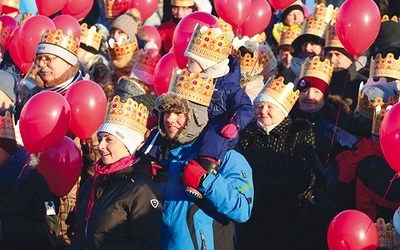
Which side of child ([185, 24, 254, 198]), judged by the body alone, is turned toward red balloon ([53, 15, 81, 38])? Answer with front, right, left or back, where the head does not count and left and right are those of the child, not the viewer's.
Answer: right

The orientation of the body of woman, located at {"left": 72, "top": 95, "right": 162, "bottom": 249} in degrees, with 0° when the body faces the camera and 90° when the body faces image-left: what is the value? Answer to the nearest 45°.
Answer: approximately 45°

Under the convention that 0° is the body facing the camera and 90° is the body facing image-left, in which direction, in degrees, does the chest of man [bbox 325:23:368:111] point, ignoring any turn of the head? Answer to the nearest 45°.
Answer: approximately 45°

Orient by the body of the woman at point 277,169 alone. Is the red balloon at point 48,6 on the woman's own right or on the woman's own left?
on the woman's own right

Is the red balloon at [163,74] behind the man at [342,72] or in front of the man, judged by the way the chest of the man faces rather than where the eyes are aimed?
in front
